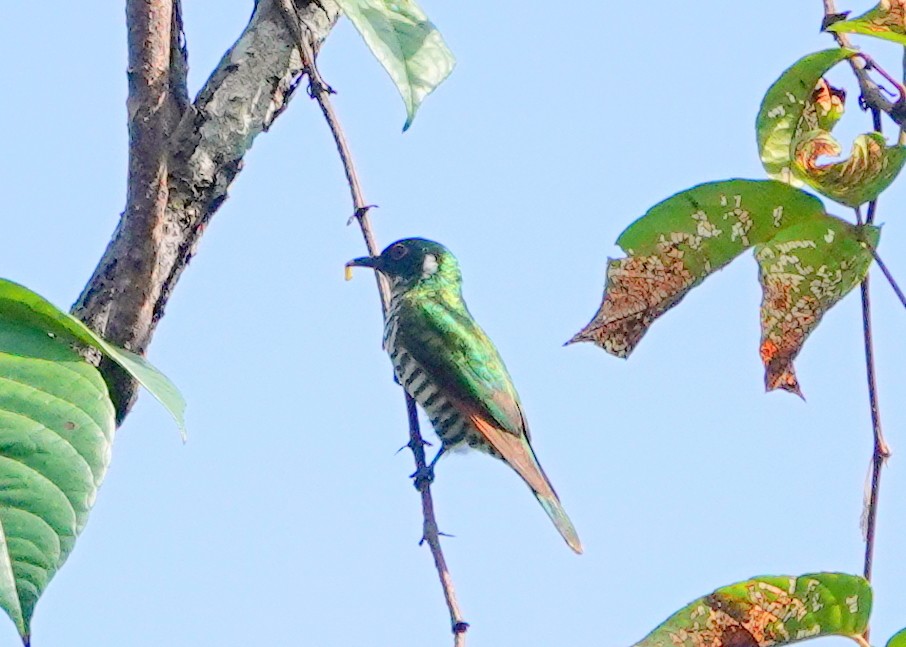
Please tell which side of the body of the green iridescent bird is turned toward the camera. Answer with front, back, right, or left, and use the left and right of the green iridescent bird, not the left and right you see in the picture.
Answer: left

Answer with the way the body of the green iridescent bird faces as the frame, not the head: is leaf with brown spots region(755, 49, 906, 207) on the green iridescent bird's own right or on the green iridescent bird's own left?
on the green iridescent bird's own left
